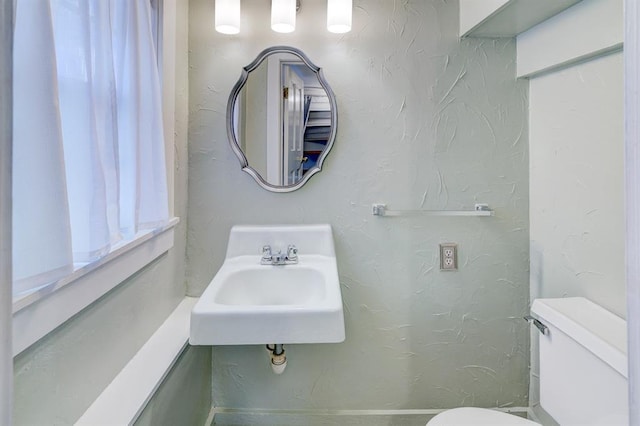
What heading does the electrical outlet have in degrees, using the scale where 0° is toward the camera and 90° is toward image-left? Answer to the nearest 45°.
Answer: approximately 0°

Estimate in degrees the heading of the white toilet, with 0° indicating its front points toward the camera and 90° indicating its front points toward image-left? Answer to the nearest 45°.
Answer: approximately 45°

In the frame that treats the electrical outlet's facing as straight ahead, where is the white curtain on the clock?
The white curtain is roughly at 1 o'clock from the electrical outlet.

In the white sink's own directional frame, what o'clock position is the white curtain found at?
The white curtain is roughly at 1 o'clock from the white sink.

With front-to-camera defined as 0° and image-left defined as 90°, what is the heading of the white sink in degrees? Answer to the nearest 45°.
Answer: approximately 0°

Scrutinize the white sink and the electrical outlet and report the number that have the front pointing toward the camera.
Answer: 2
